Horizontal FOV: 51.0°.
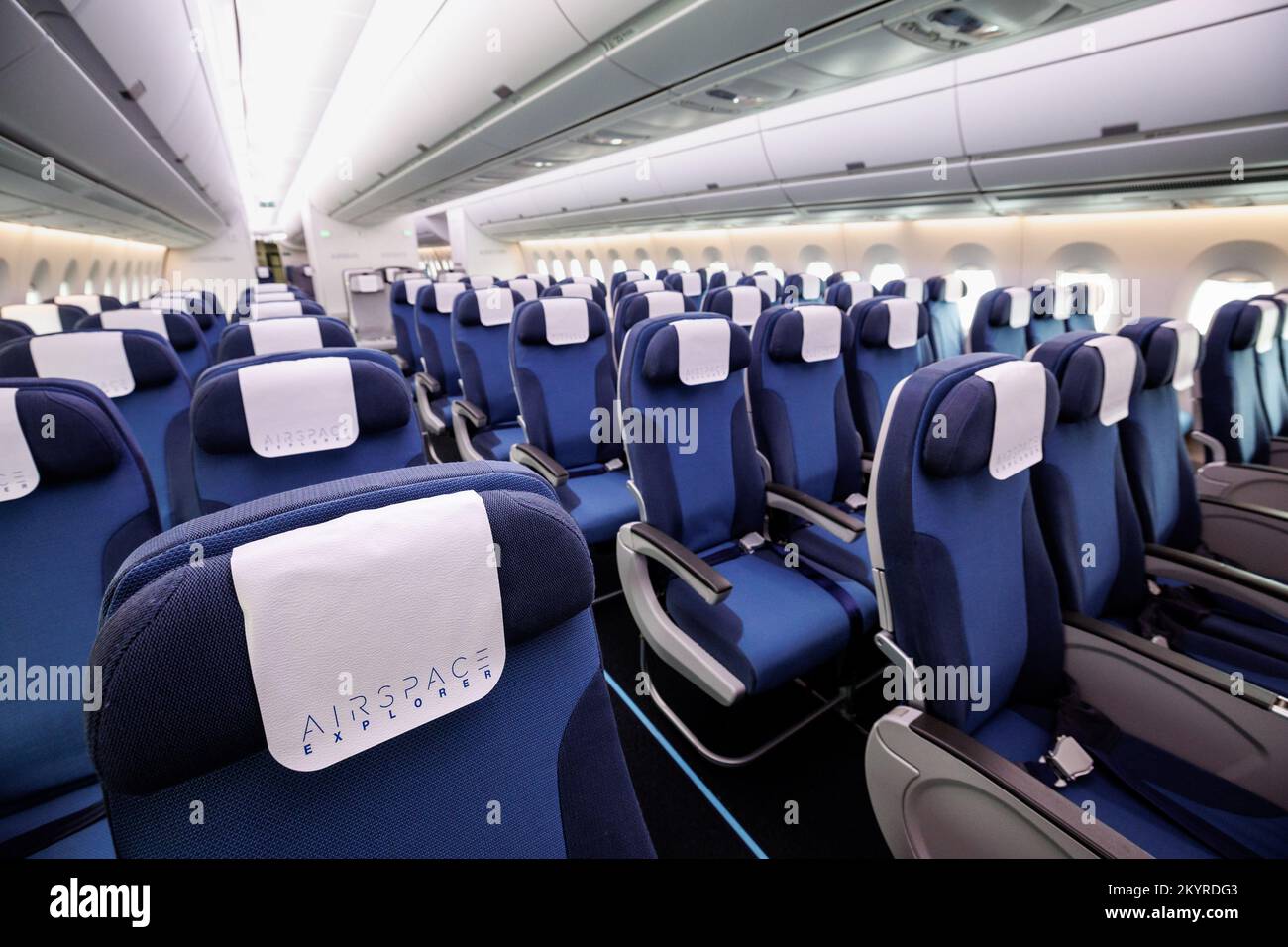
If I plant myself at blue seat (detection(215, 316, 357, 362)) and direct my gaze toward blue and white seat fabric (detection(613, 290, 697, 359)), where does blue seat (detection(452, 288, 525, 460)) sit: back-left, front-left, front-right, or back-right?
front-left

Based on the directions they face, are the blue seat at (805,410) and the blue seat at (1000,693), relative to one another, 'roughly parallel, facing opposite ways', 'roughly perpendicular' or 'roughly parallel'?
roughly parallel

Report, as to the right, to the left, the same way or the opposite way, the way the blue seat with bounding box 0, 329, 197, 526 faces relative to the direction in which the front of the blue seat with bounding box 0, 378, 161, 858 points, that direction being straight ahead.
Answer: the same way
